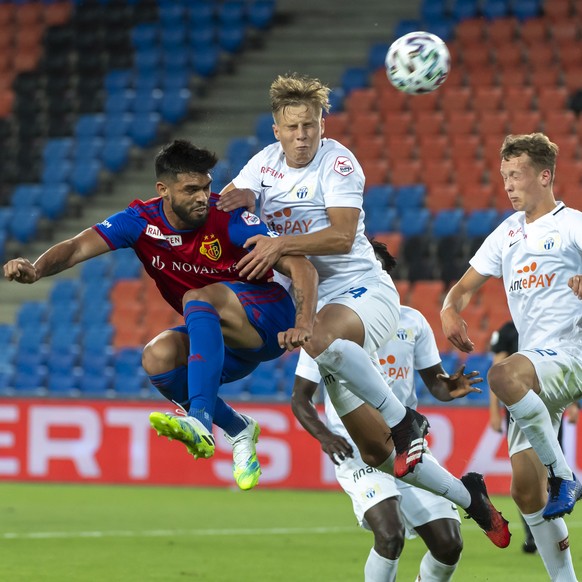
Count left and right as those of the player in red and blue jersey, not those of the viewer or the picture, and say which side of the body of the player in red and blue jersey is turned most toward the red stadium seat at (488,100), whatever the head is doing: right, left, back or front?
back

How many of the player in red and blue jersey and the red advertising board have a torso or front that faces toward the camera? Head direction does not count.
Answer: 2

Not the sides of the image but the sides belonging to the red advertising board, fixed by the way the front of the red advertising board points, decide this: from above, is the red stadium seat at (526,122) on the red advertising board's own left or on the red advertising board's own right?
on the red advertising board's own left

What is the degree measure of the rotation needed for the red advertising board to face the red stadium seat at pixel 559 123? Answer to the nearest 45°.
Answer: approximately 135° to its left

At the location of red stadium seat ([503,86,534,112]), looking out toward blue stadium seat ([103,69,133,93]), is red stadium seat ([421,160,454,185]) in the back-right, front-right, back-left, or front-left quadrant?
front-left

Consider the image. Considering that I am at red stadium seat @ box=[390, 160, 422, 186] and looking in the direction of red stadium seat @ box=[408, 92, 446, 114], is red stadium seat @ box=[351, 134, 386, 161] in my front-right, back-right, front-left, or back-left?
front-left

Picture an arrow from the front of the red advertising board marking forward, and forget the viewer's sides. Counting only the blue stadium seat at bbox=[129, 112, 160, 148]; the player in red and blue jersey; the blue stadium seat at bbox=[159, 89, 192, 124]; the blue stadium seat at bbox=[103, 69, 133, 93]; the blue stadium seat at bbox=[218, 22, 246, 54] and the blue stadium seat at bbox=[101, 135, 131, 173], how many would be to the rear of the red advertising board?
5

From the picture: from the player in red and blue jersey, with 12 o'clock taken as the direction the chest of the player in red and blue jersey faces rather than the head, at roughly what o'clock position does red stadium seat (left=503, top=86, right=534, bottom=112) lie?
The red stadium seat is roughly at 7 o'clock from the player in red and blue jersey.

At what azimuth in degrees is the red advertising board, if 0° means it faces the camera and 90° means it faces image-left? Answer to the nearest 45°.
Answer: approximately 0°

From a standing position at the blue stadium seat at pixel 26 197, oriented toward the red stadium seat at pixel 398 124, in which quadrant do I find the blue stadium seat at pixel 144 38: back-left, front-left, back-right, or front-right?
front-left

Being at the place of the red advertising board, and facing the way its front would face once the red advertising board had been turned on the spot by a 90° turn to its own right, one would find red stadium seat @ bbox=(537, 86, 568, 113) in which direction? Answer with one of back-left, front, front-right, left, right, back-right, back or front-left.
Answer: back-right

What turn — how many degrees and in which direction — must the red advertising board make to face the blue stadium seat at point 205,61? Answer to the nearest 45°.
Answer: approximately 180°

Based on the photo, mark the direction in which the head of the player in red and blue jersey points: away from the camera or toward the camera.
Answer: toward the camera

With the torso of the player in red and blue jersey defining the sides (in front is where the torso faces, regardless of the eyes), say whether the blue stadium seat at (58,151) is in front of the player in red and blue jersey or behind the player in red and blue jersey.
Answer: behind

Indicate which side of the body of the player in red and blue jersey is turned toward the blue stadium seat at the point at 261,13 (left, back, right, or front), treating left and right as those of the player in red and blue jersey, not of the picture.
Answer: back

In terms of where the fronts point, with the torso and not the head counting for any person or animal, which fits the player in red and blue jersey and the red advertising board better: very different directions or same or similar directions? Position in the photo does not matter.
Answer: same or similar directions

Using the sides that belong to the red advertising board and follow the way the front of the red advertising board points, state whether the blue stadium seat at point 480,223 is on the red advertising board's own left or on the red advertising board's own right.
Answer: on the red advertising board's own left

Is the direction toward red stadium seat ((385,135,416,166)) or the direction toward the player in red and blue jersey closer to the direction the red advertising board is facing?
the player in red and blue jersey

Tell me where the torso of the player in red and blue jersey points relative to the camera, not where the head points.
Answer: toward the camera

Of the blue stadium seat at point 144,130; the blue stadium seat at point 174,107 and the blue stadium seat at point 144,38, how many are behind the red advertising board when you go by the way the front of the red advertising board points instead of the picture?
3
